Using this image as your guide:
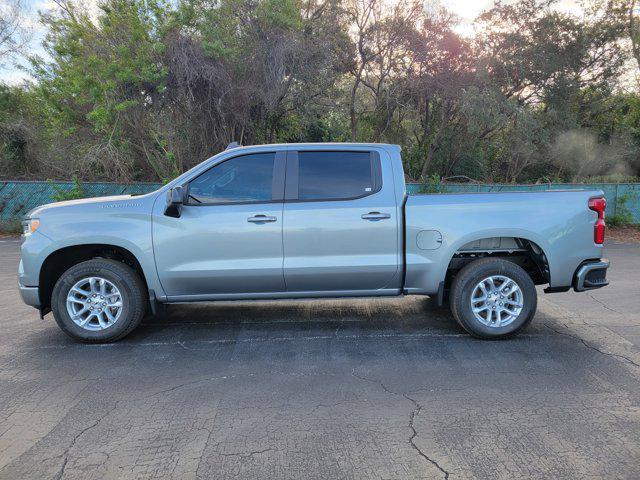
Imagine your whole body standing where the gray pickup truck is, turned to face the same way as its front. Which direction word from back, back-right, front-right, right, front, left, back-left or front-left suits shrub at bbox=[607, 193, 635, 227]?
back-right

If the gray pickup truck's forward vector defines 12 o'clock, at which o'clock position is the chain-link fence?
The chain-link fence is roughly at 2 o'clock from the gray pickup truck.

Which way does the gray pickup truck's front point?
to the viewer's left
